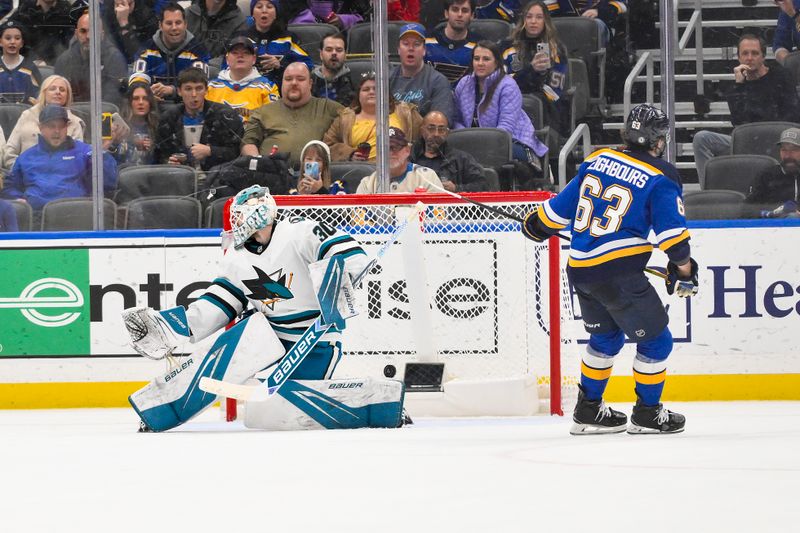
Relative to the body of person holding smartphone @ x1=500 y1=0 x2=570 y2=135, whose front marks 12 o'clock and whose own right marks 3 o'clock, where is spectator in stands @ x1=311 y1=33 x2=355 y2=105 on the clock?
The spectator in stands is roughly at 3 o'clock from the person holding smartphone.

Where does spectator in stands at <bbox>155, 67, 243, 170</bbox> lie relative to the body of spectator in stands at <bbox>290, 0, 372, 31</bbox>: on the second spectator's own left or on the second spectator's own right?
on the second spectator's own right

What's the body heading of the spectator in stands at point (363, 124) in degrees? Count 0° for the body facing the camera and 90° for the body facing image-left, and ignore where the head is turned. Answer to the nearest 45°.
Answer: approximately 0°
